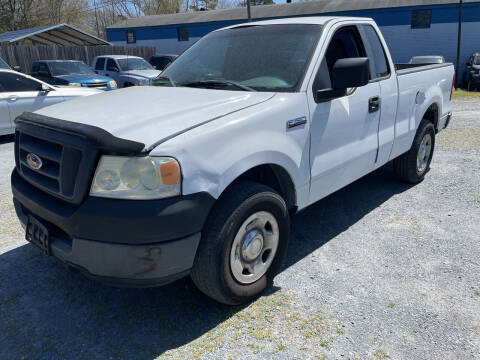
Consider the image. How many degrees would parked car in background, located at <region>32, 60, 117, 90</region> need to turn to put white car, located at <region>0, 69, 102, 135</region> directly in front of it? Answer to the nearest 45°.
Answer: approximately 45° to its right

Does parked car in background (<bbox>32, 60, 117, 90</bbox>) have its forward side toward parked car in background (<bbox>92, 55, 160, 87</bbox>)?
no

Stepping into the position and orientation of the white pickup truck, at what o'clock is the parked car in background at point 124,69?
The parked car in background is roughly at 4 o'clock from the white pickup truck.

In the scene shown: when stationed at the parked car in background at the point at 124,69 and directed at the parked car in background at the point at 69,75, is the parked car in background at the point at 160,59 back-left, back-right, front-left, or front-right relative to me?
back-right

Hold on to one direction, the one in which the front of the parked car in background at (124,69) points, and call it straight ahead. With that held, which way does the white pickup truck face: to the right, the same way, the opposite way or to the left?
to the right

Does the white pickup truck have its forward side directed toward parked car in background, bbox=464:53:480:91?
no

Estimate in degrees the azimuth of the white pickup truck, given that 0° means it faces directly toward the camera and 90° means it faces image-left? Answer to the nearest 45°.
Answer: approximately 45°

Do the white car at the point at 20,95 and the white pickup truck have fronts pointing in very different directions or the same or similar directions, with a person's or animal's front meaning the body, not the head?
very different directions

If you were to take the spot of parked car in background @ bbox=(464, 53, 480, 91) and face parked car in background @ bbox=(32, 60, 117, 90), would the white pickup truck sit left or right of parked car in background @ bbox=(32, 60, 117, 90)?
left

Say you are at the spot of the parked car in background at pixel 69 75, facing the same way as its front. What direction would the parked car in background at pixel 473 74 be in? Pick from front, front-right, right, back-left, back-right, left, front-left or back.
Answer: front-left

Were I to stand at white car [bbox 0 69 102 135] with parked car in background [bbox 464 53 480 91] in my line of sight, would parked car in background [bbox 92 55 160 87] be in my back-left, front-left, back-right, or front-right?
front-left

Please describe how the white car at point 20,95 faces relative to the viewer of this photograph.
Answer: facing to the right of the viewer

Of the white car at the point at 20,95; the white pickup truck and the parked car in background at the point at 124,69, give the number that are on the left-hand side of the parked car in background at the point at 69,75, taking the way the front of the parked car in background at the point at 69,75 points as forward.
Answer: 1

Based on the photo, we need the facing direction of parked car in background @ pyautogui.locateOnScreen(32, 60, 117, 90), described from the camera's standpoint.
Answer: facing the viewer and to the right of the viewer

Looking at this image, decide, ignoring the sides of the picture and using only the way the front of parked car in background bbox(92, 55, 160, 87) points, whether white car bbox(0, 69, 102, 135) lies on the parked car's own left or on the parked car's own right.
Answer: on the parked car's own right

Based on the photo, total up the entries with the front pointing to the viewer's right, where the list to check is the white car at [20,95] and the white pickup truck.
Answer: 1

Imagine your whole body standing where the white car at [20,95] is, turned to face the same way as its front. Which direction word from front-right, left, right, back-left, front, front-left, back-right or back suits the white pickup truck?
right

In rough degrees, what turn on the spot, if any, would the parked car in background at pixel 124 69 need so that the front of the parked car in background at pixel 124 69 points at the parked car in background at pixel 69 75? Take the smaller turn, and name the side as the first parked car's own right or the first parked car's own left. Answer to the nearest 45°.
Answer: approximately 90° to the first parked car's own right

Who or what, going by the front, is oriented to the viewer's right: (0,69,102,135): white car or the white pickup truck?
the white car
